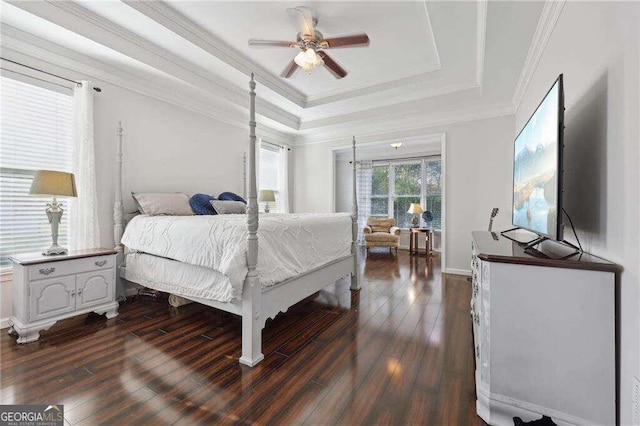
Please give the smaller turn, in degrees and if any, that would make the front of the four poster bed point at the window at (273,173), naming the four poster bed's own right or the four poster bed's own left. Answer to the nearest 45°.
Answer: approximately 135° to the four poster bed's own left

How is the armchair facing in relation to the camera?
toward the camera

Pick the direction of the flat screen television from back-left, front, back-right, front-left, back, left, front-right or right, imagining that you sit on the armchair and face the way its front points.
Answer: front

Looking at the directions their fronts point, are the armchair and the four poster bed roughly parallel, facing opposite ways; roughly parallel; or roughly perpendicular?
roughly perpendicular

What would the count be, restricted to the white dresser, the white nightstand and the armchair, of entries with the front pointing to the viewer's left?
1

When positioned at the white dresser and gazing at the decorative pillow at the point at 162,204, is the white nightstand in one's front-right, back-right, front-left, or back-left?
front-left

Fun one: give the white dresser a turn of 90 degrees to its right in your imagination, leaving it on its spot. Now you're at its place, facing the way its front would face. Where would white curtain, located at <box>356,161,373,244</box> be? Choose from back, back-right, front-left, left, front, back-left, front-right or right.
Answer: front-left

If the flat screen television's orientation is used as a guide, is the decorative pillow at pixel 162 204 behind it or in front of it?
in front

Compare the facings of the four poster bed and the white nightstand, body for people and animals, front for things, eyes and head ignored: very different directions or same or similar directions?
same or similar directions

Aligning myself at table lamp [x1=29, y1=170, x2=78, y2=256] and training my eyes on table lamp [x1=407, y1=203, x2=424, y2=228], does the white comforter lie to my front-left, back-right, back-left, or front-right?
front-right

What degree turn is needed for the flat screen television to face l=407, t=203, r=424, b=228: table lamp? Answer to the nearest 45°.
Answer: approximately 45° to its right

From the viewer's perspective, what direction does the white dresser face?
to the viewer's left

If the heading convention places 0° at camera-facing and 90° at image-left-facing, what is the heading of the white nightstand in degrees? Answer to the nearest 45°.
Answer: approximately 315°

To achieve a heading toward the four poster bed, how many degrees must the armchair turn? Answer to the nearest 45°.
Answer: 0° — it already faces it

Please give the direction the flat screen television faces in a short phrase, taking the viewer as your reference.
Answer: facing to the left of the viewer

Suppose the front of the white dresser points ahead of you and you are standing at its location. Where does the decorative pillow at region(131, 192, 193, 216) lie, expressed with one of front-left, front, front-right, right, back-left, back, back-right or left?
front

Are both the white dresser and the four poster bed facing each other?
yes
